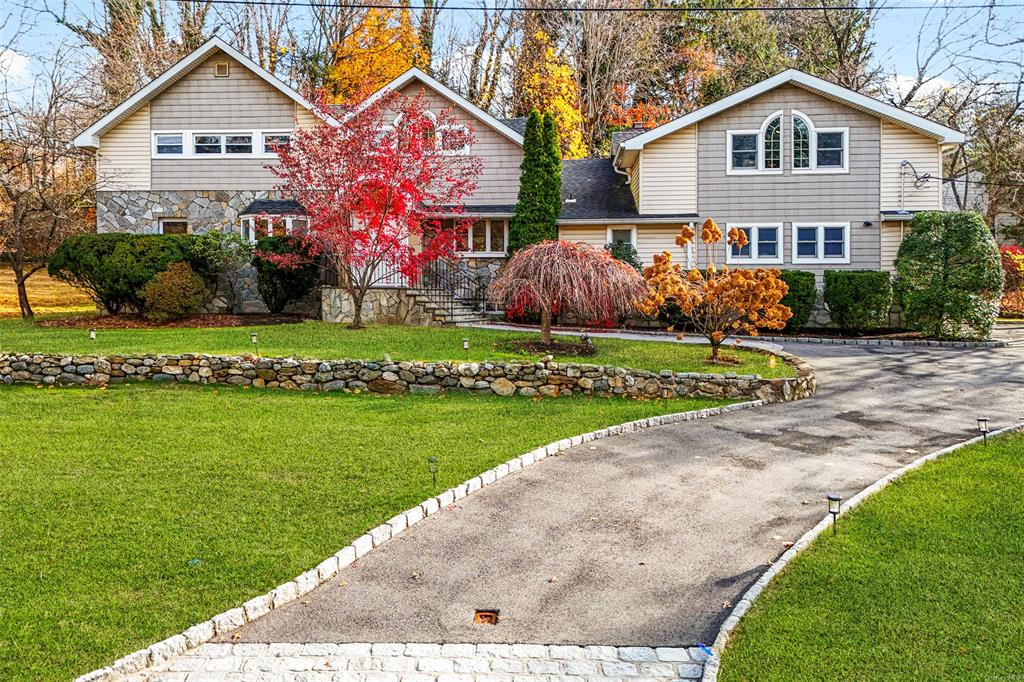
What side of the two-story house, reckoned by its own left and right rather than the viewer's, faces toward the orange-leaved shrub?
front

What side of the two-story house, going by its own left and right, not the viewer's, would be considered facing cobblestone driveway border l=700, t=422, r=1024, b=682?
front

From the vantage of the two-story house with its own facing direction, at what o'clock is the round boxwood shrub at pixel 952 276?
The round boxwood shrub is roughly at 10 o'clock from the two-story house.

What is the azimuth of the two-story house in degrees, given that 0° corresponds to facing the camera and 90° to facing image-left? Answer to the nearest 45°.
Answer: approximately 0°
